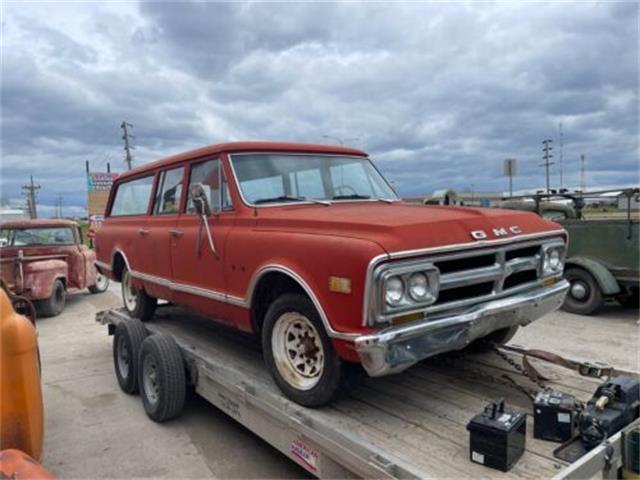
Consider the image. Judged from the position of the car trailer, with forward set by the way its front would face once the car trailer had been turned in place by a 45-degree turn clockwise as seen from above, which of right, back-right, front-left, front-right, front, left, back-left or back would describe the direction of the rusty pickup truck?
back-right

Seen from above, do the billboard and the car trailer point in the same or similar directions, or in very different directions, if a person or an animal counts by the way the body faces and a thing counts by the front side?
same or similar directions

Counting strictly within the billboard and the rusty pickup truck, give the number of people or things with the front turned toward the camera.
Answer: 1

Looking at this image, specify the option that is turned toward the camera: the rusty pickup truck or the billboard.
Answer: the billboard

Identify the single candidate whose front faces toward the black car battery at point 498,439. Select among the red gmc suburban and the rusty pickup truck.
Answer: the red gmc suburban

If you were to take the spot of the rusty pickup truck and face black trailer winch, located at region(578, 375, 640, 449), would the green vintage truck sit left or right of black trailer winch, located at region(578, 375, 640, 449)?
left

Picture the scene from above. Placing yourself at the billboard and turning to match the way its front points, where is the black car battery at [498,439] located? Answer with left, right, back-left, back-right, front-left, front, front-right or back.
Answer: front

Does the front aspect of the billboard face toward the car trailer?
yes

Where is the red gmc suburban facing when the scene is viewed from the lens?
facing the viewer and to the right of the viewer

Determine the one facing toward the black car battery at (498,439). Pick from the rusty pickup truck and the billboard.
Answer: the billboard

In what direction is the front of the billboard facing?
toward the camera

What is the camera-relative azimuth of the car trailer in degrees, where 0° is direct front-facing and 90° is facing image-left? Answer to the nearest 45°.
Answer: approximately 315°

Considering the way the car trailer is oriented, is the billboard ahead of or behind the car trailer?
behind
